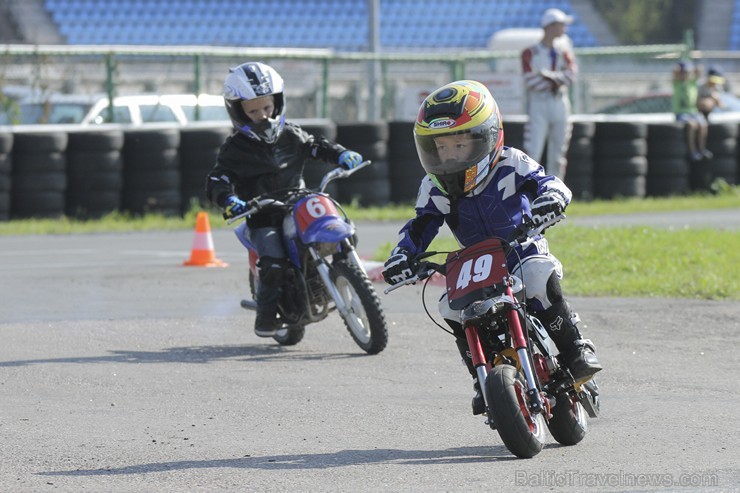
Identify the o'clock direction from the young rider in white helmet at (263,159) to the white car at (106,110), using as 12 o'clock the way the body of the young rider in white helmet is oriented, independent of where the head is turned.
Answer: The white car is roughly at 7 o'clock from the young rider in white helmet.

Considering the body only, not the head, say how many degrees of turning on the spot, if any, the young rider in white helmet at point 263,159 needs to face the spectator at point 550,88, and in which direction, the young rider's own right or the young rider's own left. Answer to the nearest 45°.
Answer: approximately 90° to the young rider's own left

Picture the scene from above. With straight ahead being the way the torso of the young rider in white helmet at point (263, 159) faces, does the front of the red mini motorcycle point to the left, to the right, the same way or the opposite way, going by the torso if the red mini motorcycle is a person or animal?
to the right

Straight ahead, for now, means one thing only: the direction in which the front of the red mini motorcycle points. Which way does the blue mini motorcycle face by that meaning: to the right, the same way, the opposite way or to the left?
to the left

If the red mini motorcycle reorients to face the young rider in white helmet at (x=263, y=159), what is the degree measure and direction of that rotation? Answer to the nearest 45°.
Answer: approximately 90° to its right

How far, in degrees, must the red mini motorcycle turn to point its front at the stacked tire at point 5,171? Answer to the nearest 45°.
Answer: approximately 90° to its right

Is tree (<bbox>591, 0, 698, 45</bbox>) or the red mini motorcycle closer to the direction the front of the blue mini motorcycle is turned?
the red mini motorcycle

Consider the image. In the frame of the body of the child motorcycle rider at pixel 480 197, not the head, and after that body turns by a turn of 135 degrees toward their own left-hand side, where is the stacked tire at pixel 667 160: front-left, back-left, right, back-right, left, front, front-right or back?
left

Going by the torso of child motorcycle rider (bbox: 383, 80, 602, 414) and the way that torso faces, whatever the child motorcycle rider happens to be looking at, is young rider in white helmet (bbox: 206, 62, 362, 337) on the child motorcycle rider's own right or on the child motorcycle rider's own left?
on the child motorcycle rider's own right
